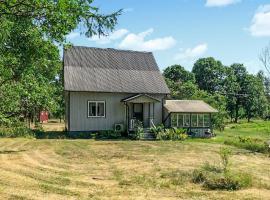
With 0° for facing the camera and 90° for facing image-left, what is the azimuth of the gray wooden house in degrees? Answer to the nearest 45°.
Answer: approximately 0°

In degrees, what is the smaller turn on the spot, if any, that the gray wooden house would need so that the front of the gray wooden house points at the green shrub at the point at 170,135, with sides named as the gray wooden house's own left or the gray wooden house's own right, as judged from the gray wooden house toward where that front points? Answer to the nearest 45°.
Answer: approximately 45° to the gray wooden house's own left

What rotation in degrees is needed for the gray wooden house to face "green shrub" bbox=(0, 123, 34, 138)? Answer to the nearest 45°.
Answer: approximately 45° to its right

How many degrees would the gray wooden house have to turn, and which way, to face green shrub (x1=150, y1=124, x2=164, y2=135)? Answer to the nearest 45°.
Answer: approximately 90° to its left
